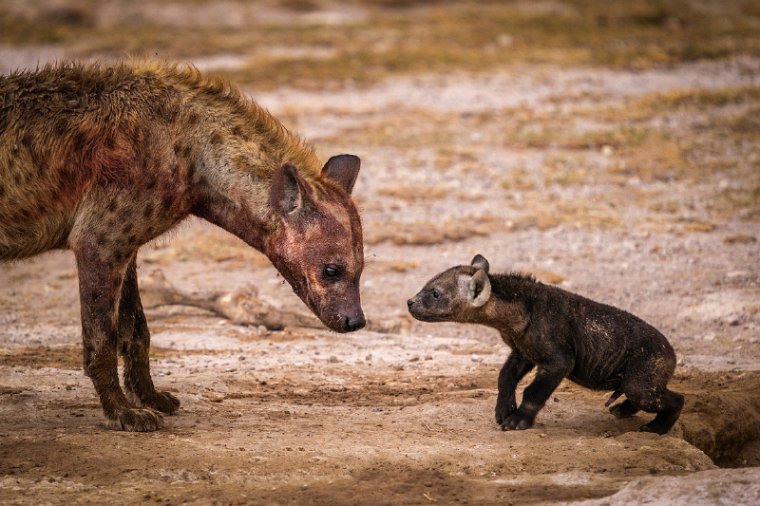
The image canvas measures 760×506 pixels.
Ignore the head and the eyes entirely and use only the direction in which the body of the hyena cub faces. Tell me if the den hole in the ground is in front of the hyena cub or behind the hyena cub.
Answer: behind

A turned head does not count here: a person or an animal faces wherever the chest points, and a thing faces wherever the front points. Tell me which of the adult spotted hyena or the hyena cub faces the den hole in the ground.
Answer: the adult spotted hyena

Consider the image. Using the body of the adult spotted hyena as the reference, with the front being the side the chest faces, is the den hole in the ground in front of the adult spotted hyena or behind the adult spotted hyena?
in front

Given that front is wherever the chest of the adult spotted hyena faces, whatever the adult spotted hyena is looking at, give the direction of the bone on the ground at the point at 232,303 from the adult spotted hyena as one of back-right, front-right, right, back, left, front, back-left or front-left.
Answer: left

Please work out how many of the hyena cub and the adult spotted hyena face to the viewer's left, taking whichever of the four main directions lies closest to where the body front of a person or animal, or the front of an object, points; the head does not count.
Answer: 1

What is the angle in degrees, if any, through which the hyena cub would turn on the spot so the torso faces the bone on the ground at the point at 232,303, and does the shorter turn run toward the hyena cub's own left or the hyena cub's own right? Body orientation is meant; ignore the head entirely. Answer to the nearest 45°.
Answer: approximately 45° to the hyena cub's own right

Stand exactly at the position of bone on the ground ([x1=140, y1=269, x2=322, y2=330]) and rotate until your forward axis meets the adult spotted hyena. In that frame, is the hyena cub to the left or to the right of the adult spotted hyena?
left

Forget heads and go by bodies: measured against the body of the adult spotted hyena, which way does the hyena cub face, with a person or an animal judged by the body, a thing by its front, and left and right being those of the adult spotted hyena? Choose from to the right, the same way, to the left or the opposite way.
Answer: the opposite way

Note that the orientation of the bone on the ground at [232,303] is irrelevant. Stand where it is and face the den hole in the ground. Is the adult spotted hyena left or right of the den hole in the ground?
right

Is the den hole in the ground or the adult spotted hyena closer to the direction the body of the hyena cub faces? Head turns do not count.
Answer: the adult spotted hyena

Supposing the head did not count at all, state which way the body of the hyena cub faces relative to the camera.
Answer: to the viewer's left

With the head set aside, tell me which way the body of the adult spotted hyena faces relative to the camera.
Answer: to the viewer's right
